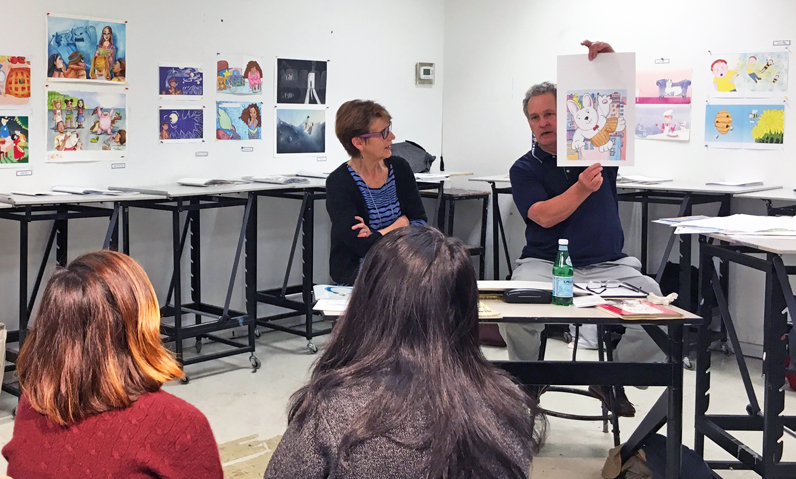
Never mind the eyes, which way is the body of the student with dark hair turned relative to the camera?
away from the camera

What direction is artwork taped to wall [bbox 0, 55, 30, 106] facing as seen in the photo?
toward the camera

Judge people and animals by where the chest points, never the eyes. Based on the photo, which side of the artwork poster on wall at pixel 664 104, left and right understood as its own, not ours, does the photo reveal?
front

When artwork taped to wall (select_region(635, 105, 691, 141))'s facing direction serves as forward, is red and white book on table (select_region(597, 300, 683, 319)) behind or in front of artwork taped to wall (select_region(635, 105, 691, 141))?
in front

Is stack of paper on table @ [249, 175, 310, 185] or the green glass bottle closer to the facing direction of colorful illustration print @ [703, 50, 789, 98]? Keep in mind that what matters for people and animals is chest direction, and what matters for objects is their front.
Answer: the green glass bottle

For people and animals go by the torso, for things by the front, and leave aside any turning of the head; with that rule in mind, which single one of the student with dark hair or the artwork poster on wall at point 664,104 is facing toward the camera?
the artwork poster on wall

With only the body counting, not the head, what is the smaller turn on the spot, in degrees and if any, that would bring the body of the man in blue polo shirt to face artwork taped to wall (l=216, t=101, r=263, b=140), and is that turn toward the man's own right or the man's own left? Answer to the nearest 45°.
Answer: approximately 135° to the man's own right

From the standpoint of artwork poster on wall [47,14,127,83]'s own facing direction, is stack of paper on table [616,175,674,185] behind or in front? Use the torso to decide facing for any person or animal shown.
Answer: in front

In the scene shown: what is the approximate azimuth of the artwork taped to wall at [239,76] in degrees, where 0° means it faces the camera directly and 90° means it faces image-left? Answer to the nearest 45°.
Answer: approximately 0°

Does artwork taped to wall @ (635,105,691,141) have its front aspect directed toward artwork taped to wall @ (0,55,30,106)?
no

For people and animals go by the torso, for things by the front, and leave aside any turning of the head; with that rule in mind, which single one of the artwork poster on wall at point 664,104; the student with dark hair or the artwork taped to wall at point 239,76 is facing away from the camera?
the student with dark hair

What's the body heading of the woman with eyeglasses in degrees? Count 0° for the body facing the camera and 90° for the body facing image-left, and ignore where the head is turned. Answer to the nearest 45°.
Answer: approximately 315°

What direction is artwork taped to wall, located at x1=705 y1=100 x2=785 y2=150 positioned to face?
toward the camera
